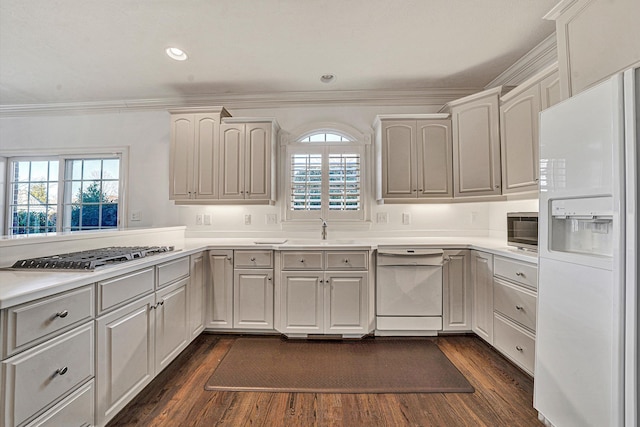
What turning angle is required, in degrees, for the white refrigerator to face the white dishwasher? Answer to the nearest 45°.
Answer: approximately 90° to its right

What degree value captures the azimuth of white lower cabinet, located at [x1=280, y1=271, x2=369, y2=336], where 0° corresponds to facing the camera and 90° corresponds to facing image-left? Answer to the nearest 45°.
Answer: approximately 0°

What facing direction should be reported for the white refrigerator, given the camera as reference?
facing the viewer and to the left of the viewer

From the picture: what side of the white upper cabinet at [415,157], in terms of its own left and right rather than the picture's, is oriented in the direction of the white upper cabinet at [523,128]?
left

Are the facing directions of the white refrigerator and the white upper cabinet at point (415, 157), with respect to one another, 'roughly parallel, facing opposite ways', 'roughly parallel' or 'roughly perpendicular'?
roughly perpendicular

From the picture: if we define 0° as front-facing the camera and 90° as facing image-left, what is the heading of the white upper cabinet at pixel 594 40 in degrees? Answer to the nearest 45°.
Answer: approximately 45°

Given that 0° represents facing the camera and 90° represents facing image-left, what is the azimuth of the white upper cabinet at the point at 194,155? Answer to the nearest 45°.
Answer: approximately 0°
